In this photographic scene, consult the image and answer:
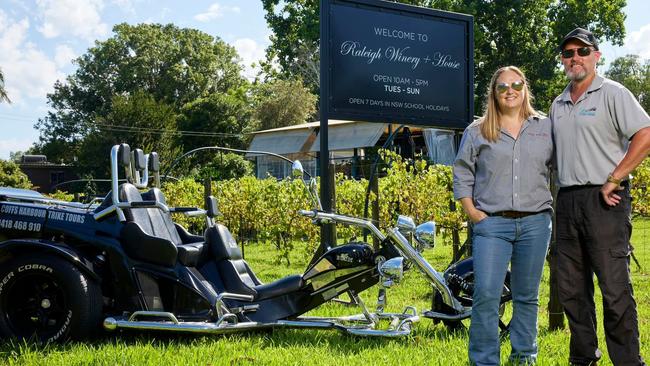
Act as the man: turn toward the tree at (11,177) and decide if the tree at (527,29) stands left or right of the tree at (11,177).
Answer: right

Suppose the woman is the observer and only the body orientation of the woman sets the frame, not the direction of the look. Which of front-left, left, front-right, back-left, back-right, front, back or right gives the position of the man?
left

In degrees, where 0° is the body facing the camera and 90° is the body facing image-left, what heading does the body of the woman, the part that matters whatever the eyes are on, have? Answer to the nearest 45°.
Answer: approximately 0°

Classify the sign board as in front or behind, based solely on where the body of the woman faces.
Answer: behind

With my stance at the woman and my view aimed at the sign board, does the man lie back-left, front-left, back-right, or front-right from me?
back-right

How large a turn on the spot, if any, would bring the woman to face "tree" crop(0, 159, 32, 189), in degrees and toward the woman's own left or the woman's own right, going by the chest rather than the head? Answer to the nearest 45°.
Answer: approximately 135° to the woman's own right

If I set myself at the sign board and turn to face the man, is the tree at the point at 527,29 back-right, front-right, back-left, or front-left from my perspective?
back-left

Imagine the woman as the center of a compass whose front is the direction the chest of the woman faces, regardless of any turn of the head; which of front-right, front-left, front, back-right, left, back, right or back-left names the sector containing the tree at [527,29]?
back
